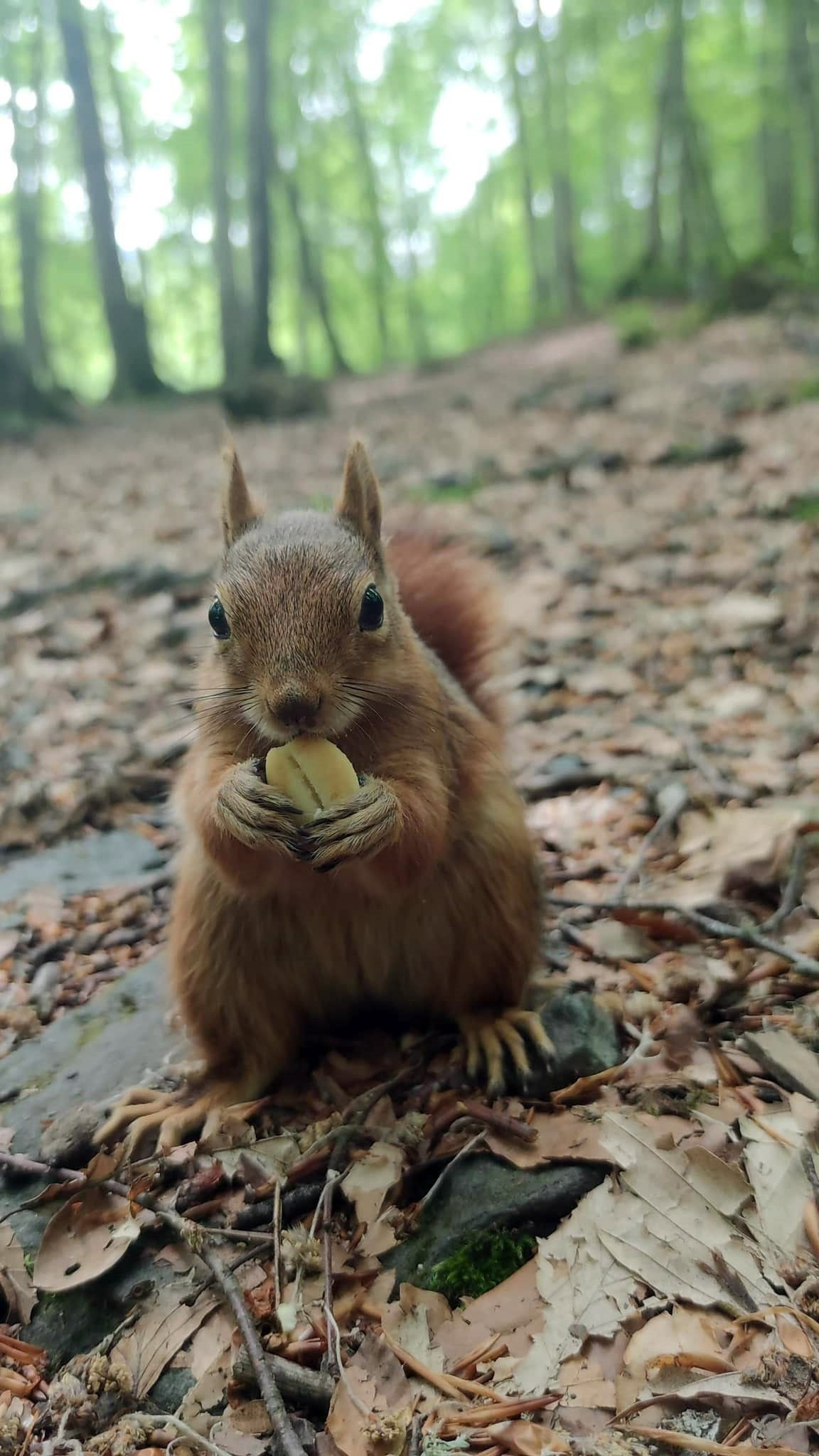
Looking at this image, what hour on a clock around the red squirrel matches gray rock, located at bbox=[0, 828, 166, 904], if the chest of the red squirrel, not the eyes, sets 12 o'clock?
The gray rock is roughly at 5 o'clock from the red squirrel.

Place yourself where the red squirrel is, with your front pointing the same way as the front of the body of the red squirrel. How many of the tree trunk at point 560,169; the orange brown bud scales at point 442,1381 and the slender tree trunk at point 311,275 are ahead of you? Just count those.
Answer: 1

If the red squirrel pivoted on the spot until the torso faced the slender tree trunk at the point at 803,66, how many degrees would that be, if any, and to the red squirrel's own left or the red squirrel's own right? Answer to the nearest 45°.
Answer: approximately 135° to the red squirrel's own left

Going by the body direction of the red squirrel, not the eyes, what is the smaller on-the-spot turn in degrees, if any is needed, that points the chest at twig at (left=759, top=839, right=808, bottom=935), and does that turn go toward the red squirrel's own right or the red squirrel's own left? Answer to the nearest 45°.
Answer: approximately 90° to the red squirrel's own left

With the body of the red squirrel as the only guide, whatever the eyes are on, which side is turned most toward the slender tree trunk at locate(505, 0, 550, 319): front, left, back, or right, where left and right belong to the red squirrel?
back

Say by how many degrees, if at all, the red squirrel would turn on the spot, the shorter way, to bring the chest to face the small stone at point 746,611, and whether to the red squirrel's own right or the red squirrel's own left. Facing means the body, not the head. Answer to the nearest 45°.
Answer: approximately 135° to the red squirrel's own left

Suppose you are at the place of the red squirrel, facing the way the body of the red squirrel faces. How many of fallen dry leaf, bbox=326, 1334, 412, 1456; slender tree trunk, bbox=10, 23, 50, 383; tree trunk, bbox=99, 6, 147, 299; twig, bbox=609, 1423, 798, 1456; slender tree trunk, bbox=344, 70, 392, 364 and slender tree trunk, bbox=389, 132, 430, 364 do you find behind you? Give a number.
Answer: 4

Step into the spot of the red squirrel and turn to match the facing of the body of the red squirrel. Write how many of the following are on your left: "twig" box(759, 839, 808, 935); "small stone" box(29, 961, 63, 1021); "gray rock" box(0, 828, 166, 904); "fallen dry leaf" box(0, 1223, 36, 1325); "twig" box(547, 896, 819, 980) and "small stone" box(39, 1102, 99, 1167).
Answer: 2

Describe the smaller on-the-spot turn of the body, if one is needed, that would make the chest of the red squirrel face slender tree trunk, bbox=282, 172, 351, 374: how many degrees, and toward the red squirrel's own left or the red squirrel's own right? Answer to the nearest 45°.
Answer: approximately 180°

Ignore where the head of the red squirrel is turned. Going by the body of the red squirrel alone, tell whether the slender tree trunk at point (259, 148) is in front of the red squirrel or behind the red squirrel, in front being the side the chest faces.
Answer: behind

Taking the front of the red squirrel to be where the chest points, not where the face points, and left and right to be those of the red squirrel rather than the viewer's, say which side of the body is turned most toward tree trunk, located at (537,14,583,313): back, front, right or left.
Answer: back

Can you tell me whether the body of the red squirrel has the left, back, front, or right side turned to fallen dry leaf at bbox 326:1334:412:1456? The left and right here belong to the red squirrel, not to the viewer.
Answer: front

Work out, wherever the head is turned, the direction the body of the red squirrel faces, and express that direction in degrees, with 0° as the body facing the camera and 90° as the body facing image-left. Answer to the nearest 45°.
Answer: approximately 0°

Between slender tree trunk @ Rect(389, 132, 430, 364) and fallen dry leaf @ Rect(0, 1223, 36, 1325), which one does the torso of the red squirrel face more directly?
the fallen dry leaf
